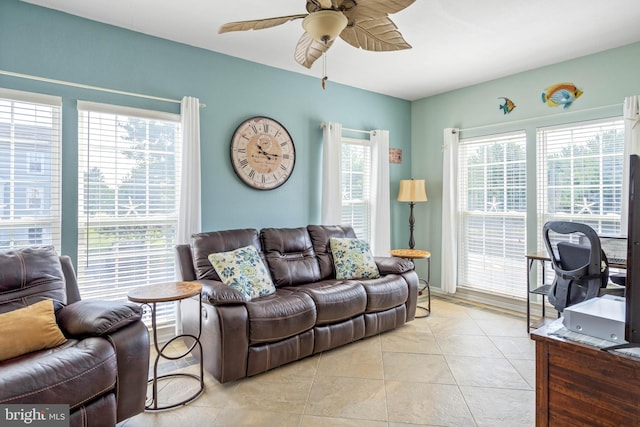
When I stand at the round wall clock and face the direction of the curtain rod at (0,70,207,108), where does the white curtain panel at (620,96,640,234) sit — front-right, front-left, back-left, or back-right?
back-left

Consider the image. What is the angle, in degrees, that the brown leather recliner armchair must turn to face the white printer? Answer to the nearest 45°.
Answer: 0° — it already faces it

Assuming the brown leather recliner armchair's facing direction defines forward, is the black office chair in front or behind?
in front

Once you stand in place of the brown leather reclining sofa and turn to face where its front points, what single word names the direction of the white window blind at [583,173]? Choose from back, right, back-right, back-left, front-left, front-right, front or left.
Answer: front-left

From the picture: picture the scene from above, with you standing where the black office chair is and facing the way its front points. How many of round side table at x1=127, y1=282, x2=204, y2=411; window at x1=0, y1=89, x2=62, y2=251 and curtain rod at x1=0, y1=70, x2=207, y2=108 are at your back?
3

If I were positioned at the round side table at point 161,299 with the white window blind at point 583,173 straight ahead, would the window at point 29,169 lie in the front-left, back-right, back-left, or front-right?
back-left

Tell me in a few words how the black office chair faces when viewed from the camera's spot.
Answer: facing away from the viewer and to the right of the viewer

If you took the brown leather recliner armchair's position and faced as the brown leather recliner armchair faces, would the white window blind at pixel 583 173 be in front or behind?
in front

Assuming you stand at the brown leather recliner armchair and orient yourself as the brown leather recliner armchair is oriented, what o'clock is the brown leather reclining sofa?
The brown leather reclining sofa is roughly at 10 o'clock from the brown leather recliner armchair.

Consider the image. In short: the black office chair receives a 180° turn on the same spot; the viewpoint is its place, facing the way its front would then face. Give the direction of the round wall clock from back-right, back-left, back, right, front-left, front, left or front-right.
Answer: front-right

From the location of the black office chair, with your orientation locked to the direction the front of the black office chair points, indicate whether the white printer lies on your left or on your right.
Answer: on your right
